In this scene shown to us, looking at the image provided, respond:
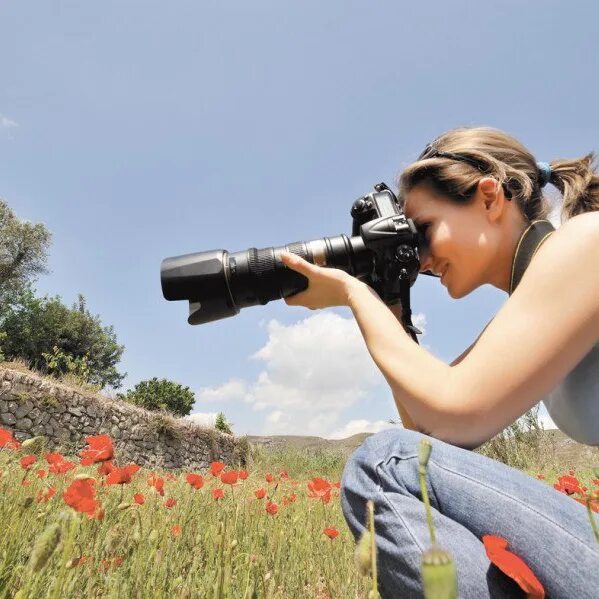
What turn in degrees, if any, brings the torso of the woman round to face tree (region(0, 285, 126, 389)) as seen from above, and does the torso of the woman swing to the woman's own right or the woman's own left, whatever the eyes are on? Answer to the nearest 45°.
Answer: approximately 45° to the woman's own right

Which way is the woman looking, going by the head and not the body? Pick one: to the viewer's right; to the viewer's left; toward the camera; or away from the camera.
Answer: to the viewer's left

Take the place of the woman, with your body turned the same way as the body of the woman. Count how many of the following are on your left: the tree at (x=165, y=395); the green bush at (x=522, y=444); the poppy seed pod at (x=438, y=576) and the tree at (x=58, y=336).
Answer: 1

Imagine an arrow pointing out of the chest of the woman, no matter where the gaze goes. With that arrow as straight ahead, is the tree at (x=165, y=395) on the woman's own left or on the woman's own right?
on the woman's own right

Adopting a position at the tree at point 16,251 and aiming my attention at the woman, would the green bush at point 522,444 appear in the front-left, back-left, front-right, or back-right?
front-left

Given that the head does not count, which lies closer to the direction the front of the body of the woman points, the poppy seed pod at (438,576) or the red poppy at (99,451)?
the red poppy

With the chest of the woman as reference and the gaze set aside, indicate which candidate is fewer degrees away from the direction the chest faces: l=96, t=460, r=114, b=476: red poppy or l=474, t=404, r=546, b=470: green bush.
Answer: the red poppy

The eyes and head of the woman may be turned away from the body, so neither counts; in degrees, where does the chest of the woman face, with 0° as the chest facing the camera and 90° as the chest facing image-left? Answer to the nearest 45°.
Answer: approximately 90°

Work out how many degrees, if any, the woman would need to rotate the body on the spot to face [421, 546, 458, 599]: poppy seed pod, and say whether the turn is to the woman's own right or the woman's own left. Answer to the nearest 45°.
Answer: approximately 90° to the woman's own left

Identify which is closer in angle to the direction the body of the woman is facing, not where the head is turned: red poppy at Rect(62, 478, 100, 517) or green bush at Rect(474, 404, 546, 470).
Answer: the red poppy

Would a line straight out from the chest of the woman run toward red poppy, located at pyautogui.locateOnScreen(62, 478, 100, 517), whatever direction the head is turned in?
yes

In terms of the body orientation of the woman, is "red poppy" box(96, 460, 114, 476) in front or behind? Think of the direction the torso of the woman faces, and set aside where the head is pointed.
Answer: in front

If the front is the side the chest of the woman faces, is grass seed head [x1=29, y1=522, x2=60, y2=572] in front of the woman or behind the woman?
in front

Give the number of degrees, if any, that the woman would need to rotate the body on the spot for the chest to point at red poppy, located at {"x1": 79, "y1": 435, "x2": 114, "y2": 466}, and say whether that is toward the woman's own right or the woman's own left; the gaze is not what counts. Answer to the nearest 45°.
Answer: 0° — they already face it
